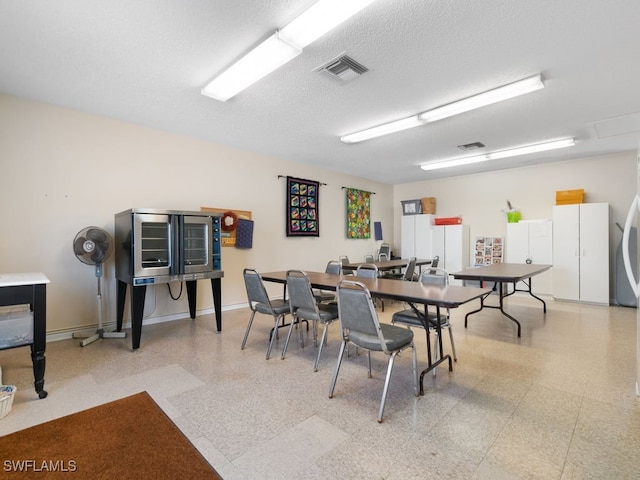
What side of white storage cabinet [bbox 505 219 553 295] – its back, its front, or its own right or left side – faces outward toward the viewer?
front

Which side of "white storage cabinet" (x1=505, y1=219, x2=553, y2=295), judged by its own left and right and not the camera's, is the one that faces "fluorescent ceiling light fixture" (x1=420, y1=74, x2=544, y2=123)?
front

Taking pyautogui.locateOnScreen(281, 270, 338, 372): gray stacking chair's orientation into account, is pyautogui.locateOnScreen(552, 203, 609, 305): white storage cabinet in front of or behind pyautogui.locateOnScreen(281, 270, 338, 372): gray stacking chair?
in front

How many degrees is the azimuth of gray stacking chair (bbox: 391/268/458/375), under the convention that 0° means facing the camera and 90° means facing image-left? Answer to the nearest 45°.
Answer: approximately 45°

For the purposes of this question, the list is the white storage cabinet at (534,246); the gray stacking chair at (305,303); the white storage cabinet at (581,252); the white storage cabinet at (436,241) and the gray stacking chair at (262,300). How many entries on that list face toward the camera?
3

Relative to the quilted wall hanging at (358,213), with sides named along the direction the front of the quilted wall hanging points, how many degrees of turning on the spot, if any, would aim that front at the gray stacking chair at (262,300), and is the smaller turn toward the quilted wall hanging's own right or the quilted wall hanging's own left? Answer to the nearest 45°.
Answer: approximately 45° to the quilted wall hanging's own right

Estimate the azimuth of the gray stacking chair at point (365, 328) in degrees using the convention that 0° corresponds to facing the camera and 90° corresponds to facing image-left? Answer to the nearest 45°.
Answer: approximately 225°

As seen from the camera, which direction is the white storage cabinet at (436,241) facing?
toward the camera

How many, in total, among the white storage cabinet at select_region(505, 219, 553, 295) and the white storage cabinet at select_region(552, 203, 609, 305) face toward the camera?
2

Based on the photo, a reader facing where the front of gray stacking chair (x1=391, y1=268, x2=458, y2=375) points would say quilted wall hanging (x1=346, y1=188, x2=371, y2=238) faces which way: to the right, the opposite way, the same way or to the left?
to the left

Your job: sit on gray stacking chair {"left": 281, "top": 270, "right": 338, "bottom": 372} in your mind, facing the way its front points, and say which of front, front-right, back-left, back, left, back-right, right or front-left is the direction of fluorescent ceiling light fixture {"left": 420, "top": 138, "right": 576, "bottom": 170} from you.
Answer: front

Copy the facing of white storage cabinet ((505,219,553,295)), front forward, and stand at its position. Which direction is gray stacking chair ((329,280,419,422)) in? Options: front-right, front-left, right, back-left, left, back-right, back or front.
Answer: front

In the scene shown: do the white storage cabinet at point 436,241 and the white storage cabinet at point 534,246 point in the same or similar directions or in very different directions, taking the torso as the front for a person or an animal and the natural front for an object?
same or similar directions

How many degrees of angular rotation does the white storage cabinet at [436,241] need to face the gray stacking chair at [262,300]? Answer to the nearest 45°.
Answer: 0° — it already faces it

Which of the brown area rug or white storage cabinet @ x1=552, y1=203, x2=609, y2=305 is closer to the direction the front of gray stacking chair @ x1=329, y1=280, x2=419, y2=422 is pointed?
the white storage cabinet

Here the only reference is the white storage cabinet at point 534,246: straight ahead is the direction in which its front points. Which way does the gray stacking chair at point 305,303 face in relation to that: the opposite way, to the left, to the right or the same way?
the opposite way

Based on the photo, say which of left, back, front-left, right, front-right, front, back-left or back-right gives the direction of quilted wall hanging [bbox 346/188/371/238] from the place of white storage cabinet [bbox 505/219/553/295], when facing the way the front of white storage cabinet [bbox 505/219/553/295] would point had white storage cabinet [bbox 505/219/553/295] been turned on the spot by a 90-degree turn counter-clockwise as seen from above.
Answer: back

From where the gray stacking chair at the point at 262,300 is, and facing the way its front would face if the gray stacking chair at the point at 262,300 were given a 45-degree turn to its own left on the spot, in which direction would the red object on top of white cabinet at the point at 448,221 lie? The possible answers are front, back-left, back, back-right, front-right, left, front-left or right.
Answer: front-right

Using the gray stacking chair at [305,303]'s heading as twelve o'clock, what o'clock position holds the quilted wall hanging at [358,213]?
The quilted wall hanging is roughly at 11 o'clock from the gray stacking chair.
